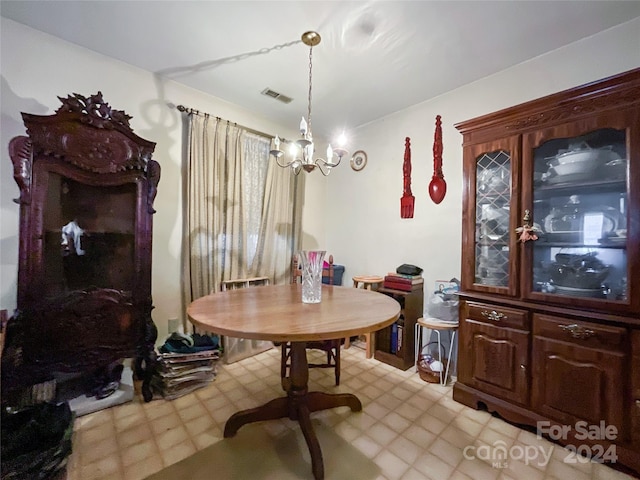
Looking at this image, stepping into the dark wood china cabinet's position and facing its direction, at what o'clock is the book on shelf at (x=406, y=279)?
The book on shelf is roughly at 2 o'clock from the dark wood china cabinet.

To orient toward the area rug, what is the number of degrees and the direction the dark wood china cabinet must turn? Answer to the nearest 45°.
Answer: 0° — it already faces it

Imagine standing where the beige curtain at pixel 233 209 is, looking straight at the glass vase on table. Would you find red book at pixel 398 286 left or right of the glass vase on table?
left

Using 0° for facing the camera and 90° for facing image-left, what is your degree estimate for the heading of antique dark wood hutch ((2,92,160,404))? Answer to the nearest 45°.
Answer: approximately 315°

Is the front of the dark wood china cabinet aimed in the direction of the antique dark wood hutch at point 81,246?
yes

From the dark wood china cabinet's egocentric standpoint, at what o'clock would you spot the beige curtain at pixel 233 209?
The beige curtain is roughly at 1 o'clock from the dark wood china cabinet.

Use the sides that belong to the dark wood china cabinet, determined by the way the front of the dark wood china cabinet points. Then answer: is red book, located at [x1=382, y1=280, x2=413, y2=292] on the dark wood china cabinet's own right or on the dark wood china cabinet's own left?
on the dark wood china cabinet's own right

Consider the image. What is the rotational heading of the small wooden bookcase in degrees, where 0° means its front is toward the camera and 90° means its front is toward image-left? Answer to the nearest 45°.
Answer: approximately 45°

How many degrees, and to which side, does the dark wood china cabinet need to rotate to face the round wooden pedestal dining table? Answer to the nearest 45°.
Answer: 0° — it already faces it

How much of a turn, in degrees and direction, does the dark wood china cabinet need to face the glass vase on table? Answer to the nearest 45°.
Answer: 0° — it already faces it

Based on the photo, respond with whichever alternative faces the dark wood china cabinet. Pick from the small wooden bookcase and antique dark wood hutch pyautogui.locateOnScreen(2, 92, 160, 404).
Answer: the antique dark wood hutch

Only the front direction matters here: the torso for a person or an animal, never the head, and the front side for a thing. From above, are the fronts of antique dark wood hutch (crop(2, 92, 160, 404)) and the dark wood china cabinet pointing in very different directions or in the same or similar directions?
very different directions
